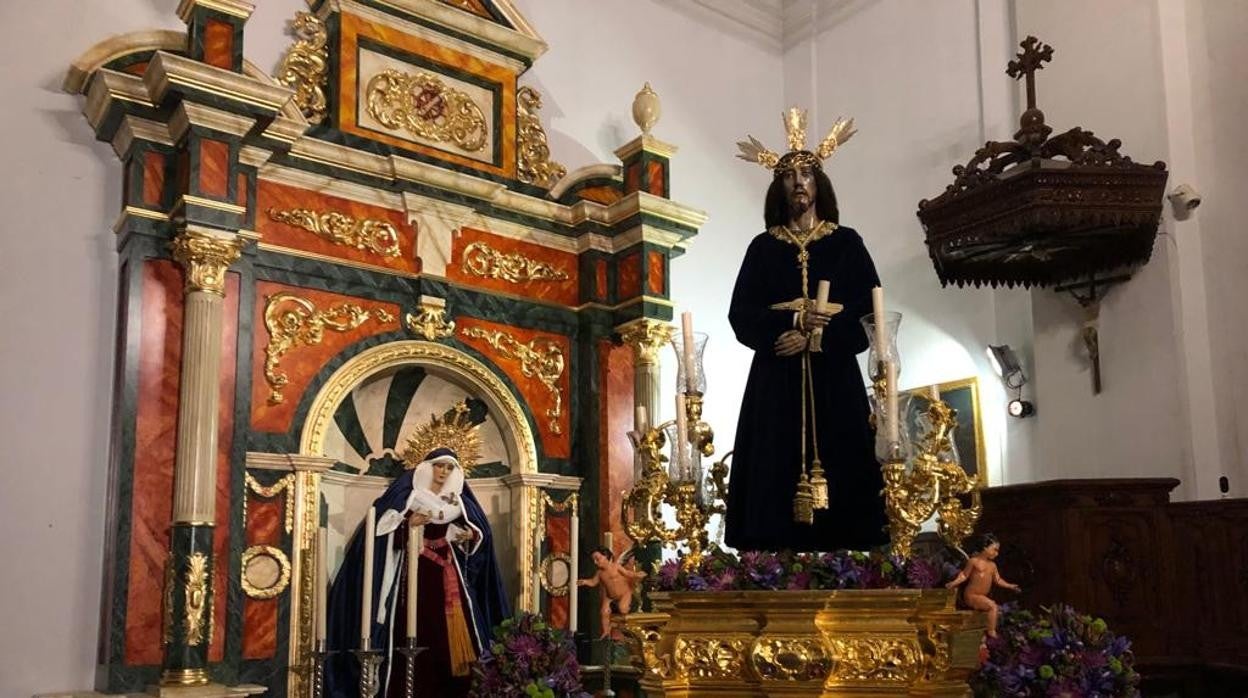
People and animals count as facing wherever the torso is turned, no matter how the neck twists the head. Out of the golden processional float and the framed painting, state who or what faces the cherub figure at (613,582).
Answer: the framed painting

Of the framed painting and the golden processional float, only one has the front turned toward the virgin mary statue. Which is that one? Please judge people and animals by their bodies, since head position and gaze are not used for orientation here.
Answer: the framed painting

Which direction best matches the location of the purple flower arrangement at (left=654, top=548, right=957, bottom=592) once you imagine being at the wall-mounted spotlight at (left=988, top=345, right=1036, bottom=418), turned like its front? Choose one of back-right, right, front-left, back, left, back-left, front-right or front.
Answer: front-left

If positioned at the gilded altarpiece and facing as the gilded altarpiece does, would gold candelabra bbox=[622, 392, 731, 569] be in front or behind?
in front

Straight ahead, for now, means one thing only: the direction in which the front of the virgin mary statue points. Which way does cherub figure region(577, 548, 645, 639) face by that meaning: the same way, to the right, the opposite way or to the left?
to the right

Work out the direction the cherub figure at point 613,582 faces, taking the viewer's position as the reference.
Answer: facing the viewer and to the left of the viewer

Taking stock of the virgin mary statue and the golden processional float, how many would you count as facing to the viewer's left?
0

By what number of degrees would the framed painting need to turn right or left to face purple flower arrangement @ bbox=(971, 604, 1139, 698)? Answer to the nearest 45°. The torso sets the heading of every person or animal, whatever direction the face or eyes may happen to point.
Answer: approximately 45° to its left

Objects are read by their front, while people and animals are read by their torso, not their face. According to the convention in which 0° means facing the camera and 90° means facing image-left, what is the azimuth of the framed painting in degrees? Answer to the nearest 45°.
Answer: approximately 45°

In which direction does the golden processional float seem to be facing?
toward the camera

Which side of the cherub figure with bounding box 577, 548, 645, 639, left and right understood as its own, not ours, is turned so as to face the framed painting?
back

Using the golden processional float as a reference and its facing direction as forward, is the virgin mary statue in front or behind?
behind

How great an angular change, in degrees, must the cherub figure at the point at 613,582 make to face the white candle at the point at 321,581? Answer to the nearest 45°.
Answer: approximately 45° to its right

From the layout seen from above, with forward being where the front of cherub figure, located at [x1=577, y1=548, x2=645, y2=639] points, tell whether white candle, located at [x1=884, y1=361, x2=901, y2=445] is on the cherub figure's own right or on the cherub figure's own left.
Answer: on the cherub figure's own left

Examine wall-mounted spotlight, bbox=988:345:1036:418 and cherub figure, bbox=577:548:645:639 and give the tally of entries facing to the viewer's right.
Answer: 0
